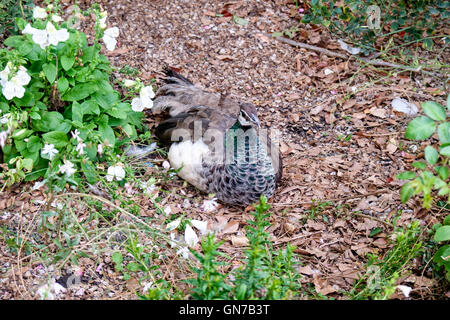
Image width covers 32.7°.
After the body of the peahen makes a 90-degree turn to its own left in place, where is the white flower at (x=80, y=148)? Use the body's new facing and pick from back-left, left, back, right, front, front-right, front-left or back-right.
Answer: back

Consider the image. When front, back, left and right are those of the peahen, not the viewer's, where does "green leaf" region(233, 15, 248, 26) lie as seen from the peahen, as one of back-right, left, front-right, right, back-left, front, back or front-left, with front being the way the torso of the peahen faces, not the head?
back-left

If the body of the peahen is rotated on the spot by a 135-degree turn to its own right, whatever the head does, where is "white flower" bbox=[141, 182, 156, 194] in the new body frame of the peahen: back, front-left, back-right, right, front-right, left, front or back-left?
front-left

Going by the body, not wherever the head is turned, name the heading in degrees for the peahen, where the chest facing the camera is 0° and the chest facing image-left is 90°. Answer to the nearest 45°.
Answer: approximately 315°

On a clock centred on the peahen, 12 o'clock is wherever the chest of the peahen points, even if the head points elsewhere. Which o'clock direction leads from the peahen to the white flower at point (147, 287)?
The white flower is roughly at 2 o'clock from the peahen.

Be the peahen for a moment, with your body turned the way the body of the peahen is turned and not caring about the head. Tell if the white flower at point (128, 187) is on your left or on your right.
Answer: on your right

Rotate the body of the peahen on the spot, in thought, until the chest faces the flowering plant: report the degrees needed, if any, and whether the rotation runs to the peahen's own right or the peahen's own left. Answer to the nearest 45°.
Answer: approximately 135° to the peahen's own right

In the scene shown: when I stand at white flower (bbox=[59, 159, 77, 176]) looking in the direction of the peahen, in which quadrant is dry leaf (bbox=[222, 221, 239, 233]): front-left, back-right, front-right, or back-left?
front-right

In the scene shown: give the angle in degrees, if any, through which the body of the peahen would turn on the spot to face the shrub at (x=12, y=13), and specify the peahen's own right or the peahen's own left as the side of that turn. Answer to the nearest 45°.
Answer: approximately 180°

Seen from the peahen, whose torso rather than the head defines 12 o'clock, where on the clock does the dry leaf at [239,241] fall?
The dry leaf is roughly at 1 o'clock from the peahen.

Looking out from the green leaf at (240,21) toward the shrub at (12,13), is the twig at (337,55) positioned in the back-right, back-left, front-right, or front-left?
back-left

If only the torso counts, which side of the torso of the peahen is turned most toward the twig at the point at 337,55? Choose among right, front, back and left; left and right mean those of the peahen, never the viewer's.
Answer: left

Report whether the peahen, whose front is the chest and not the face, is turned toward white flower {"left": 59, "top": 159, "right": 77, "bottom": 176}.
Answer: no

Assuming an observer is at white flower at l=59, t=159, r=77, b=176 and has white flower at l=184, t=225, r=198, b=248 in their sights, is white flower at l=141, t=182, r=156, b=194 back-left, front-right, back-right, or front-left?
front-left

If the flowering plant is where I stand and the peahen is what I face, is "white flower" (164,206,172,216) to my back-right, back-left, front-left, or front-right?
front-right

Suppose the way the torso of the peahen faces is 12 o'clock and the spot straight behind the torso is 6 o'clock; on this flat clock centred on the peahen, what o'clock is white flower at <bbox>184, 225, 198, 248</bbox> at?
The white flower is roughly at 2 o'clock from the peahen.
